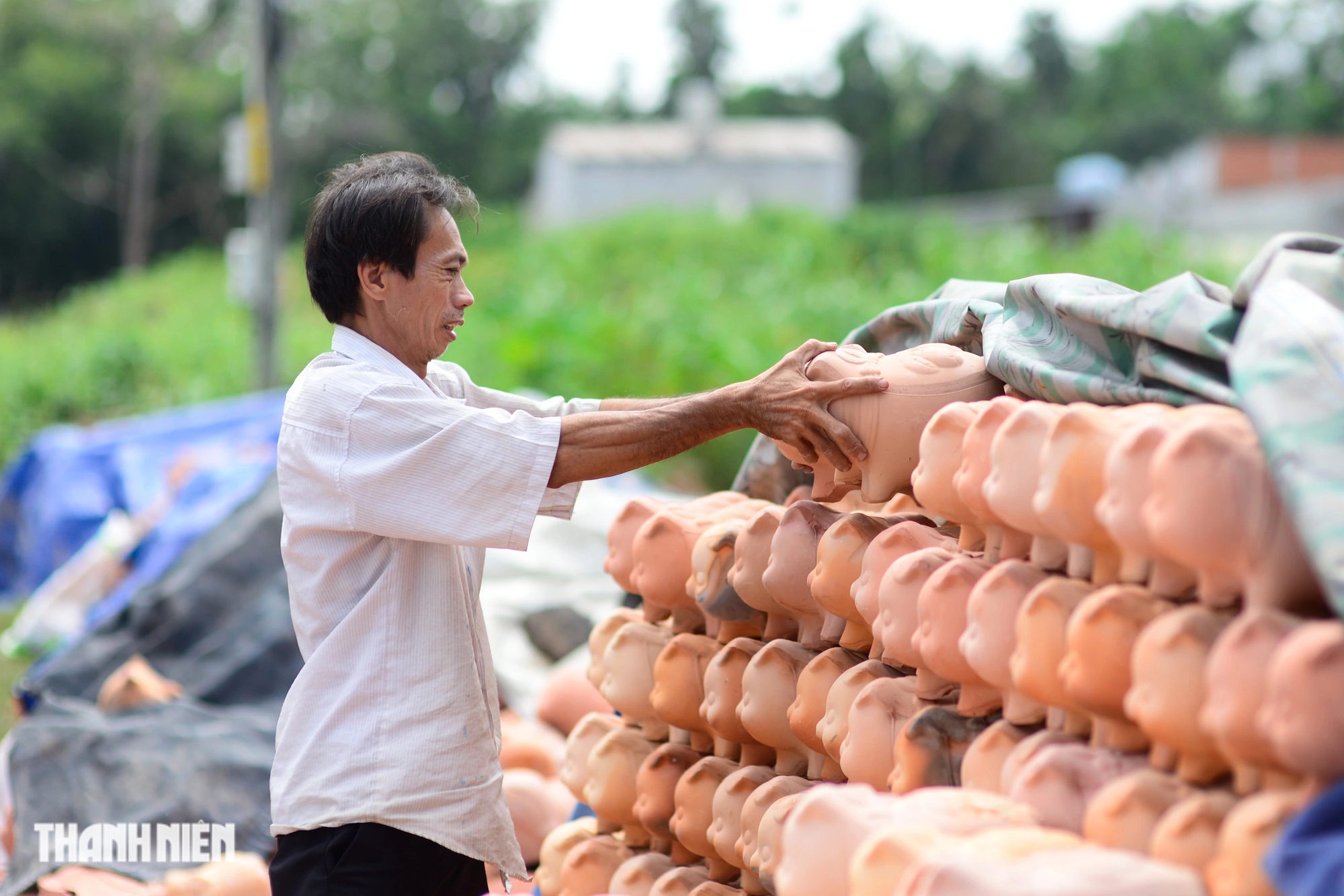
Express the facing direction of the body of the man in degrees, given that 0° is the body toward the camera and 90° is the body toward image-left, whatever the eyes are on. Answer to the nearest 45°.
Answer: approximately 270°

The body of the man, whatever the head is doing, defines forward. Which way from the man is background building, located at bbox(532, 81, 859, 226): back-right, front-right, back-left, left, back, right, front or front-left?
left

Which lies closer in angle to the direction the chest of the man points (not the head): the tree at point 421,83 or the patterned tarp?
the patterned tarp

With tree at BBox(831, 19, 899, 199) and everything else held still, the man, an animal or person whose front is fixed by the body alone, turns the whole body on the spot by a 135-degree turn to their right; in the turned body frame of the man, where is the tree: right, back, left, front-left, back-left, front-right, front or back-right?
back-right

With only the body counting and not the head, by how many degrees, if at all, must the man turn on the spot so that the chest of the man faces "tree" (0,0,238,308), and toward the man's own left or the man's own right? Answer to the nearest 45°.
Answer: approximately 90° to the man's own left

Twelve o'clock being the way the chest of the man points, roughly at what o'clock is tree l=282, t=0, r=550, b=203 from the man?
The tree is roughly at 9 o'clock from the man.

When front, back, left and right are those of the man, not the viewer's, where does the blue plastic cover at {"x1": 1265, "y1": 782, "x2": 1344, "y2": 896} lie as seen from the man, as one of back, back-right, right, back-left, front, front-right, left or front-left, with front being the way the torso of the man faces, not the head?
front-right

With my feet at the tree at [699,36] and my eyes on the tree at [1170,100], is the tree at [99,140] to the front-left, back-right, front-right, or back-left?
back-right

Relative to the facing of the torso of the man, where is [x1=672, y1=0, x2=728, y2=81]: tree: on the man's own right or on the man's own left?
on the man's own left

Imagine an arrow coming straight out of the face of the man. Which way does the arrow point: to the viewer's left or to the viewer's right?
to the viewer's right
